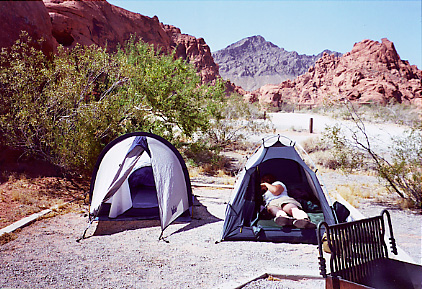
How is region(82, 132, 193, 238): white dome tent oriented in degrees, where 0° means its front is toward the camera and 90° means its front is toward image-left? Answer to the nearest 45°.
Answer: approximately 0°

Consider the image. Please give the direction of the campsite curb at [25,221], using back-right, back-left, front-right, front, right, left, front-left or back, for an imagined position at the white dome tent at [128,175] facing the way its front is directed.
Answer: right

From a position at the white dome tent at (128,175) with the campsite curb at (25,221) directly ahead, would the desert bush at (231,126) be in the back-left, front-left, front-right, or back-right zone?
back-right

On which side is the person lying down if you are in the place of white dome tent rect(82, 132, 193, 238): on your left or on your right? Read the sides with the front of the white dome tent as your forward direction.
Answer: on your left

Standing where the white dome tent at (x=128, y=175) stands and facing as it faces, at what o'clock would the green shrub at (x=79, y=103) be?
The green shrub is roughly at 5 o'clock from the white dome tent.

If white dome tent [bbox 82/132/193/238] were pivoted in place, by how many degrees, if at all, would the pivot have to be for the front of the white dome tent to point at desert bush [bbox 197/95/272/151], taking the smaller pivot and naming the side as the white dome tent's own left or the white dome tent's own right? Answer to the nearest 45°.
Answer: approximately 135° to the white dome tent's own left

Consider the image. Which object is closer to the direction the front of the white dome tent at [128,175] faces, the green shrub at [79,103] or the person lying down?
the person lying down
